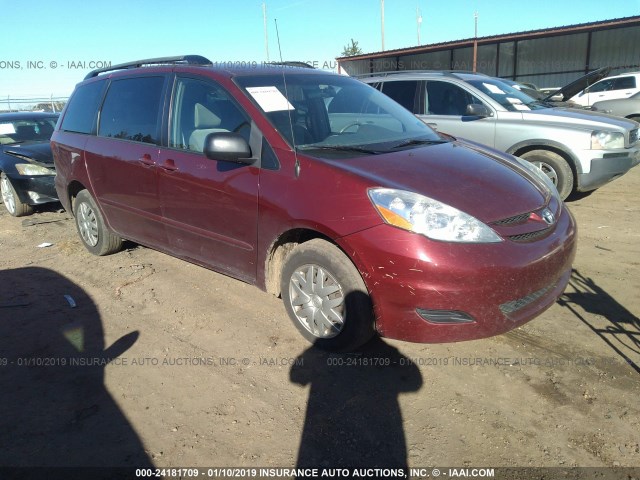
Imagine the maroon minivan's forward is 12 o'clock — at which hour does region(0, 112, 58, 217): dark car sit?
The dark car is roughly at 6 o'clock from the maroon minivan.

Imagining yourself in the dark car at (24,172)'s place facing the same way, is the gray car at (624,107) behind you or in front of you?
in front

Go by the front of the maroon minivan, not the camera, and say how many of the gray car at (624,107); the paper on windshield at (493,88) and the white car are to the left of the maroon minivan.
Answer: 3

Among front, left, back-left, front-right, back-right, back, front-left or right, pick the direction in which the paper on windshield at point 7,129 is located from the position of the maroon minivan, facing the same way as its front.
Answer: back

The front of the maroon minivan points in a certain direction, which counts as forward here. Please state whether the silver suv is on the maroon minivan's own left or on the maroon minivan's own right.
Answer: on the maroon minivan's own left

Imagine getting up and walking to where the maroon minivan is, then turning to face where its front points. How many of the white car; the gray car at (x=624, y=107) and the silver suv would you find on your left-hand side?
3

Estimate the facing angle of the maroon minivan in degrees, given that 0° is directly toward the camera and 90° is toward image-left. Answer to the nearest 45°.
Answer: approximately 315°

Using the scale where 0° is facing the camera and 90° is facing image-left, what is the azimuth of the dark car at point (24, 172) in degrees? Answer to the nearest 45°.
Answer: approximately 315°

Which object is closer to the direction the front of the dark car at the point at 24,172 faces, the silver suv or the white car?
the silver suv

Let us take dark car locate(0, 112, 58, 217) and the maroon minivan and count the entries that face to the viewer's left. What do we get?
0
